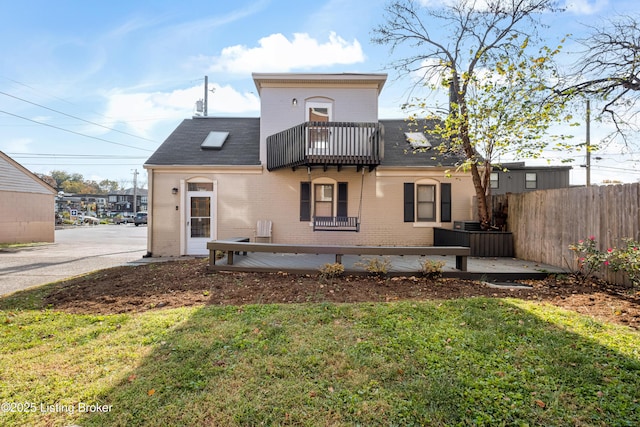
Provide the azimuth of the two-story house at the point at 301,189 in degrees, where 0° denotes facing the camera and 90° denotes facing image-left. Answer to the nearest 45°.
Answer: approximately 0°

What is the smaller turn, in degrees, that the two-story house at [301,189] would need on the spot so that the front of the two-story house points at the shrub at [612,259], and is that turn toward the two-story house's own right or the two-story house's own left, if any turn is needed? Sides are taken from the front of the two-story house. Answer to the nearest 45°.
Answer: approximately 45° to the two-story house's own left

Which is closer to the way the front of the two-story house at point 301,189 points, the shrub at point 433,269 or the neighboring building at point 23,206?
the shrub

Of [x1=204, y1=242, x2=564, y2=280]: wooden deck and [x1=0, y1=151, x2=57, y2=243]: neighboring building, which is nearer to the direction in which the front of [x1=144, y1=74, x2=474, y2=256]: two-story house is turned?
the wooden deck

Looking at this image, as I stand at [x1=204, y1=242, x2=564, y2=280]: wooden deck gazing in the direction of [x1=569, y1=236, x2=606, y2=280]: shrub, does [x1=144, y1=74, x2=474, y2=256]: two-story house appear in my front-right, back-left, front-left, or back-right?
back-left

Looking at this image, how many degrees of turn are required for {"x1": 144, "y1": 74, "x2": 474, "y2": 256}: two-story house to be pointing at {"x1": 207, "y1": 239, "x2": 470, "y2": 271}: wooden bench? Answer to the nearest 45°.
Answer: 0° — it already faces it

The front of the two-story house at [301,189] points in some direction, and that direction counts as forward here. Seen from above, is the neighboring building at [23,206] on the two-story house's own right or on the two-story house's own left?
on the two-story house's own right

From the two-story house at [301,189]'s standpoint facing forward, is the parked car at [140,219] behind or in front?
behind
